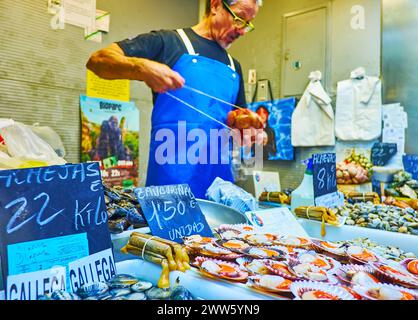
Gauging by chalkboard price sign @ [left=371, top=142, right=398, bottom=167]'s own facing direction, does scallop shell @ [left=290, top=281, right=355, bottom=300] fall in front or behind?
in front

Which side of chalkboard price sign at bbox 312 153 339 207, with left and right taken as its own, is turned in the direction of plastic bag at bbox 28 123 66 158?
right

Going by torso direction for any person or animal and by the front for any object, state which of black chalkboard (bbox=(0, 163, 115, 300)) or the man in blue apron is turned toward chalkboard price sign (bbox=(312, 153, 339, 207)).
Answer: the man in blue apron

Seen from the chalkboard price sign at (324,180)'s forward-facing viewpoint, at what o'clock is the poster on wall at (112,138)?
The poster on wall is roughly at 4 o'clock from the chalkboard price sign.

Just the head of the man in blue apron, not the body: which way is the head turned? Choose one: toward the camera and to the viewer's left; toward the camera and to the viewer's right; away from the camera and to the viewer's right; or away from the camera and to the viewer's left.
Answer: toward the camera and to the viewer's right

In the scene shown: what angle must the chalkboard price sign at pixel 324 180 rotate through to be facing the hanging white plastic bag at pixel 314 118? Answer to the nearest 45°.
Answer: approximately 180°

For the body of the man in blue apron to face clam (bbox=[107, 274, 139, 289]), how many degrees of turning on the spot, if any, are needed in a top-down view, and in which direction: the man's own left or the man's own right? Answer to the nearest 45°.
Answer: approximately 45° to the man's own right

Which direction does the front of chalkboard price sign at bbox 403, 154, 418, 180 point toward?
toward the camera

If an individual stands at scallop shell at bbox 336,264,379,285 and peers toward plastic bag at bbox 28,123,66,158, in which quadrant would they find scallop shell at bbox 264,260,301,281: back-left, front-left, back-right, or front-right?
front-left

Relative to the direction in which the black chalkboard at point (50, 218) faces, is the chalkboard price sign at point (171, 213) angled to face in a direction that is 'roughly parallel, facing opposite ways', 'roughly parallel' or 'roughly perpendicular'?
roughly parallel

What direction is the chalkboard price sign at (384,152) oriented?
toward the camera

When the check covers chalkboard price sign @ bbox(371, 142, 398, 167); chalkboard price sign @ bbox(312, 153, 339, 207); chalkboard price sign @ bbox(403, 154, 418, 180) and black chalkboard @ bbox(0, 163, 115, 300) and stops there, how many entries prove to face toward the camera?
4

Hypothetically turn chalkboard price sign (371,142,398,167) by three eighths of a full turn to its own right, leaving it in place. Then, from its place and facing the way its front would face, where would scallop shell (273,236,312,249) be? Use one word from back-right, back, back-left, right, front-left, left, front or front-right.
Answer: back-left

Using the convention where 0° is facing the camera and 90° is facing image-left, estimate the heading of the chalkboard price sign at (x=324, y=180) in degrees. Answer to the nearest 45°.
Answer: approximately 0°

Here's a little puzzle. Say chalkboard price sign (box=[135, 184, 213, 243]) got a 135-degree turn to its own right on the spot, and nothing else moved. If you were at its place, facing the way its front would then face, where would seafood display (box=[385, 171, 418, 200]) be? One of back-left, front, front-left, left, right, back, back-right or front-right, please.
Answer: right

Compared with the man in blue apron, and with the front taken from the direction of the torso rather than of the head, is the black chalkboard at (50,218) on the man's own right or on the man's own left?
on the man's own right

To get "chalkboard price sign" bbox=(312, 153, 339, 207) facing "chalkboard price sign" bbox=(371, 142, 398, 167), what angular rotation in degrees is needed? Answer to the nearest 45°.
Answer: approximately 180°

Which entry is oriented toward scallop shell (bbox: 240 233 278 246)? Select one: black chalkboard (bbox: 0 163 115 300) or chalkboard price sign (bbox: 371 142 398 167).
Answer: the chalkboard price sign

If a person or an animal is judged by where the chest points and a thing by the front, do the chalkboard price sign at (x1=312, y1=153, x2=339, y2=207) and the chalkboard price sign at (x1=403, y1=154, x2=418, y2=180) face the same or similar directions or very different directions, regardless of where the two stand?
same or similar directions

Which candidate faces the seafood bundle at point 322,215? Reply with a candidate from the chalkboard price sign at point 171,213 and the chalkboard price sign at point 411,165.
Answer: the chalkboard price sign at point 411,165
